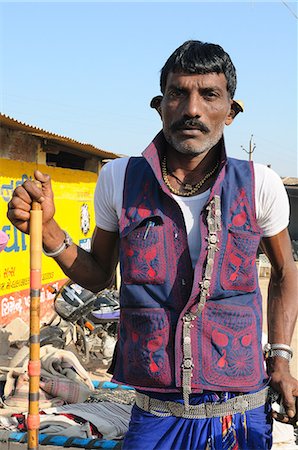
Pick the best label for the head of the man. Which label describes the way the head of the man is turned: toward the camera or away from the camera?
toward the camera

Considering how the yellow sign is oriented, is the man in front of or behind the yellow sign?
in front

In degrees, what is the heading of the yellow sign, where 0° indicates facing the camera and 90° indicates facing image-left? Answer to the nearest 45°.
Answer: approximately 315°

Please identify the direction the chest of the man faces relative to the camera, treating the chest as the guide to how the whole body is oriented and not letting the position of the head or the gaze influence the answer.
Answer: toward the camera

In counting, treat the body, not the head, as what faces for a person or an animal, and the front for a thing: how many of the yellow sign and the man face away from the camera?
0

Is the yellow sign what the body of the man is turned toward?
no
